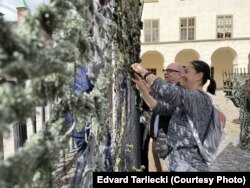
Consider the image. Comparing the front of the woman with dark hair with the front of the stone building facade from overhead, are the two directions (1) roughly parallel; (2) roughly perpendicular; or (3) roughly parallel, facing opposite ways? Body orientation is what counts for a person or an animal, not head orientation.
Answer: roughly perpendicular

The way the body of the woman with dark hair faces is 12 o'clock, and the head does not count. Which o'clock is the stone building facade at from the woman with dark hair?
The stone building facade is roughly at 3 o'clock from the woman with dark hair.

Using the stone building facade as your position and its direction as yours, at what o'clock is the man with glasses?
The man with glasses is roughly at 12 o'clock from the stone building facade.

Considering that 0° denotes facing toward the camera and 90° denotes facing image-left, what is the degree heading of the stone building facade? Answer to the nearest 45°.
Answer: approximately 0°

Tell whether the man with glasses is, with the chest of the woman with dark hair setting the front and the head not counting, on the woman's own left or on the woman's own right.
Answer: on the woman's own right

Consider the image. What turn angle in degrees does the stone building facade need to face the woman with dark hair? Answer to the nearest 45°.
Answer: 0° — it already faces them

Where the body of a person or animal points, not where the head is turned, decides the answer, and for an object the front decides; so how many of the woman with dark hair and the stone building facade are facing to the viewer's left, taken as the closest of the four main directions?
1

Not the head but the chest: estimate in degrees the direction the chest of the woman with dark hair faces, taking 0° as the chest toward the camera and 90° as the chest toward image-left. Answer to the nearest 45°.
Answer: approximately 90°
